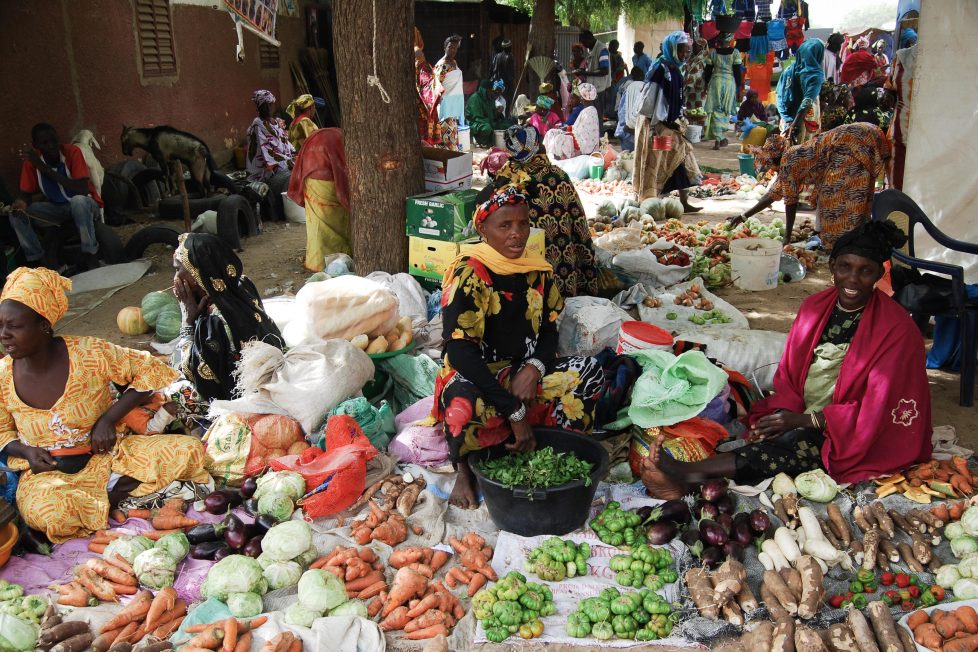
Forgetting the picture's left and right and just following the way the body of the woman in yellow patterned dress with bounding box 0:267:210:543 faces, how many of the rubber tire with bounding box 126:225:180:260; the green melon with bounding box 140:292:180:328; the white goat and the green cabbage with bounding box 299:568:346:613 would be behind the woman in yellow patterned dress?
3

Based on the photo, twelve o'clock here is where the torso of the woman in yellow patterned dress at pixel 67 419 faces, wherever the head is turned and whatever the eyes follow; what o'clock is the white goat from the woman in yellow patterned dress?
The white goat is roughly at 6 o'clock from the woman in yellow patterned dress.

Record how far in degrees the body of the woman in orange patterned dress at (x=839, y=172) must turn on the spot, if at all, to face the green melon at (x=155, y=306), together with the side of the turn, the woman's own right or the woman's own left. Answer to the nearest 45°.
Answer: approximately 45° to the woman's own left

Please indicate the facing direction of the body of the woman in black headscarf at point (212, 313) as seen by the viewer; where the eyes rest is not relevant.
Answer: to the viewer's left

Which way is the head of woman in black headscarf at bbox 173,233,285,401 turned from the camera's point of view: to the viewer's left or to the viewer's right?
to the viewer's left

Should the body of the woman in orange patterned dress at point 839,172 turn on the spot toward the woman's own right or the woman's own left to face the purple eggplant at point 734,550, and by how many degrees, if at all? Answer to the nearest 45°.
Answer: approximately 90° to the woman's own left

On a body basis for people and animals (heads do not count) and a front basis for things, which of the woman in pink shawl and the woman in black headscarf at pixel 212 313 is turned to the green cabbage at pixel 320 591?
the woman in pink shawl

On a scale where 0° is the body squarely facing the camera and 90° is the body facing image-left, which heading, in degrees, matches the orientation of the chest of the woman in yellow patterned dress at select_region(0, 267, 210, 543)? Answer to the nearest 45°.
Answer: approximately 0°

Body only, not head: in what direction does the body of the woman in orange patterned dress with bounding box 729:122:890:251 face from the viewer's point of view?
to the viewer's left
